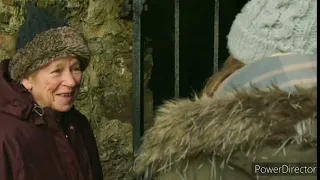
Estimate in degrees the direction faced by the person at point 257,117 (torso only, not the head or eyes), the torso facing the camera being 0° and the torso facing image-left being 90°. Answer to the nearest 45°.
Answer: approximately 180°

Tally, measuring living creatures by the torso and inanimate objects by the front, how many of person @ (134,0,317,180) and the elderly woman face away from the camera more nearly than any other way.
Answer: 1

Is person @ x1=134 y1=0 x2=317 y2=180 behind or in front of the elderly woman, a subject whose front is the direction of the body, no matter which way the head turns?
in front

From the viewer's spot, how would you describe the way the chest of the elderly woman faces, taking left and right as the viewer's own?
facing the viewer and to the right of the viewer

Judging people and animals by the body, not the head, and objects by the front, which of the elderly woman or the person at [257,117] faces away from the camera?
the person

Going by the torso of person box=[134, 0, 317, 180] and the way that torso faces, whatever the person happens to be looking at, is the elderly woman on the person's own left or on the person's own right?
on the person's own left
